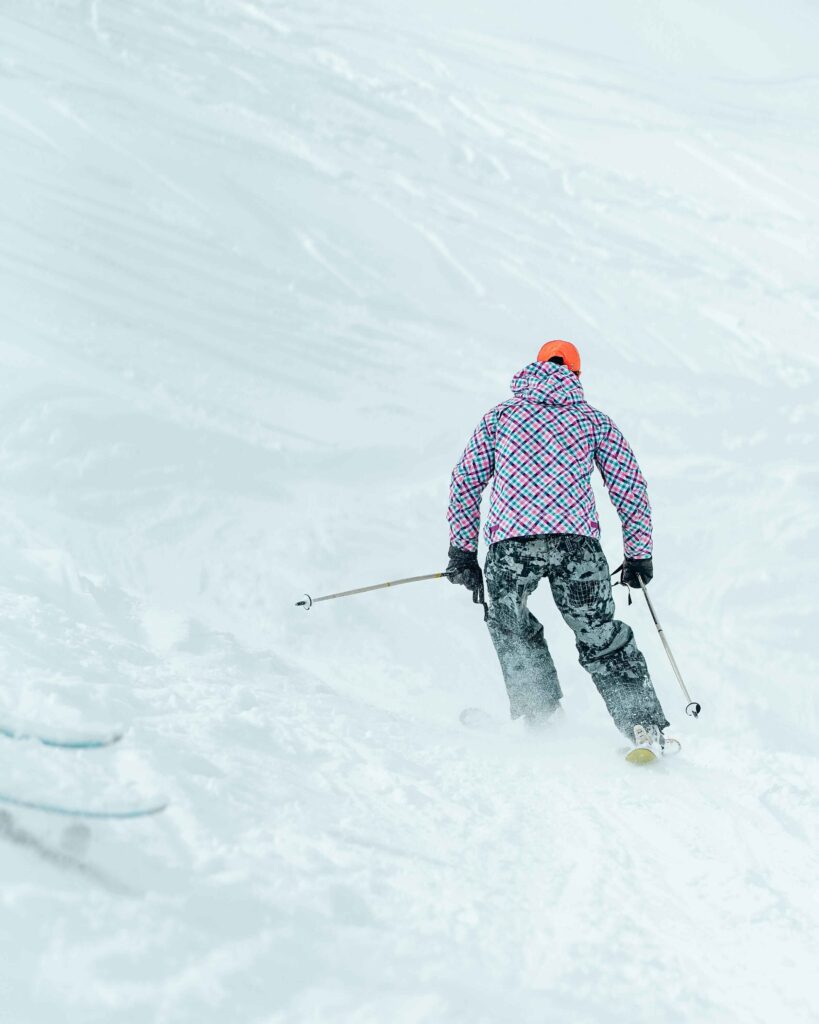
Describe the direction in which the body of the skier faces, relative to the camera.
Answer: away from the camera

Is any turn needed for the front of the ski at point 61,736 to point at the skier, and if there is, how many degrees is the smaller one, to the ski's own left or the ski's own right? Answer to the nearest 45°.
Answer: approximately 45° to the ski's own left

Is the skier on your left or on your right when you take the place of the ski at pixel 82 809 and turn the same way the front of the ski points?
on your left

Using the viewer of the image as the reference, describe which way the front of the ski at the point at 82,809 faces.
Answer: facing to the right of the viewer

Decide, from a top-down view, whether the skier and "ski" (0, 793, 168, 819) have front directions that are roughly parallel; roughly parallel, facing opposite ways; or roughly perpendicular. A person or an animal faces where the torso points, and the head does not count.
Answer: roughly perpendicular

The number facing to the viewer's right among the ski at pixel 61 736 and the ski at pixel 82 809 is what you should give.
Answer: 2

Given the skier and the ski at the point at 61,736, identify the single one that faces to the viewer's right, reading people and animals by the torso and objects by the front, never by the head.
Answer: the ski

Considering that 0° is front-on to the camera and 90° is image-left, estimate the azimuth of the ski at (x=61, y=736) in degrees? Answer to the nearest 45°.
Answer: approximately 270°
